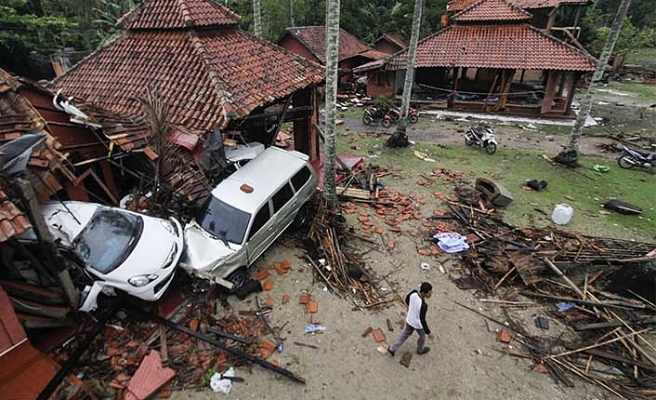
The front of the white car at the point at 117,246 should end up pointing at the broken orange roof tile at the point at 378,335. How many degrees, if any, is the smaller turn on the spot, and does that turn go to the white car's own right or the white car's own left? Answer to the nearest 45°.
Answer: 0° — it already faces it

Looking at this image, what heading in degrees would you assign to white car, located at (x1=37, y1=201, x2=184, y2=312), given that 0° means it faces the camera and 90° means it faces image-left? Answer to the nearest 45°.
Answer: approximately 315°

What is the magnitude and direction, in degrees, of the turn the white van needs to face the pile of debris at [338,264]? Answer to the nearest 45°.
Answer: approximately 135° to its left

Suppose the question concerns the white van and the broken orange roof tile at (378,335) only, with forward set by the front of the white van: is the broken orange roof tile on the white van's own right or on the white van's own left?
on the white van's own left

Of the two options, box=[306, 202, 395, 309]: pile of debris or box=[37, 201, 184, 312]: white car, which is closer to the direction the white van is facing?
the white car

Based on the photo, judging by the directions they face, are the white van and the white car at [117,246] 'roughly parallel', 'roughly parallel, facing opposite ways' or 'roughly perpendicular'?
roughly perpendicular

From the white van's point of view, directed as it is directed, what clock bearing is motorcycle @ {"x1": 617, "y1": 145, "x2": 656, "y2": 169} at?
The motorcycle is roughly at 7 o'clock from the white van.

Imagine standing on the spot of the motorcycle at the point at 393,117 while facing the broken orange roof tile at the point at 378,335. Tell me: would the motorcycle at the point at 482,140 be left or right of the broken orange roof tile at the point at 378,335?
left
